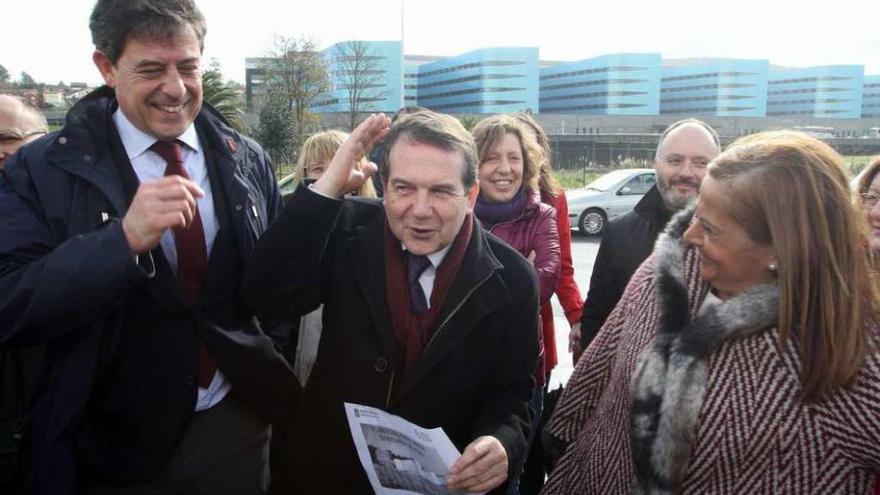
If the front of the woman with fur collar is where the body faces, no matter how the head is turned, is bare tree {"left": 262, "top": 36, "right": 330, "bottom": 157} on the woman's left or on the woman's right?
on the woman's right

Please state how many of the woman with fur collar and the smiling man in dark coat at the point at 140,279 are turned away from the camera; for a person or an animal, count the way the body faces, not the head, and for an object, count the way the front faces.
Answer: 0

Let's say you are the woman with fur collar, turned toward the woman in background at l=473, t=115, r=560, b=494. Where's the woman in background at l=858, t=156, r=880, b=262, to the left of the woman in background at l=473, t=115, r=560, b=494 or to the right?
right

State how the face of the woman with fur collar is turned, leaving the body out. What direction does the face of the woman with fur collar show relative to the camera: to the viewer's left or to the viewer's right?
to the viewer's left

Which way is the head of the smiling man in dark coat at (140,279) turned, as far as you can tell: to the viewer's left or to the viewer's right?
to the viewer's right

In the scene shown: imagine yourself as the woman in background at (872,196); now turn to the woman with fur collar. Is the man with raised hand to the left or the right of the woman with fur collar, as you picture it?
right

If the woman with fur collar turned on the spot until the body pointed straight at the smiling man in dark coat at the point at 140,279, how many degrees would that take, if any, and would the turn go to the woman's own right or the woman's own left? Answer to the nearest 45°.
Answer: approximately 45° to the woman's own right

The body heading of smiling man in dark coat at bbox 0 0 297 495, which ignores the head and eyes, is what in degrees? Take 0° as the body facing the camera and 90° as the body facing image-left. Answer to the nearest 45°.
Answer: approximately 315°

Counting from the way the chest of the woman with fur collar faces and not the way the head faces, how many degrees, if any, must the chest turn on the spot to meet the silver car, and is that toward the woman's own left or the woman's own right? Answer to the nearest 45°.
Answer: approximately 135° to the woman's own right

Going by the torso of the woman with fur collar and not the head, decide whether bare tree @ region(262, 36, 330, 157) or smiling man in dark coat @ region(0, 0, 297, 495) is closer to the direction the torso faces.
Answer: the smiling man in dark coat
